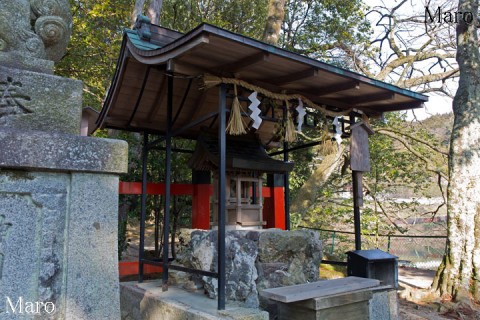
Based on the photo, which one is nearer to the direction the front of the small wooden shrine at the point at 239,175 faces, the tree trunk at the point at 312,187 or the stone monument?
the stone monument

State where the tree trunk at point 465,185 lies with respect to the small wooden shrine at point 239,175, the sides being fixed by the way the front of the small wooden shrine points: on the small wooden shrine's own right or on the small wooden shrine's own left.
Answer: on the small wooden shrine's own left

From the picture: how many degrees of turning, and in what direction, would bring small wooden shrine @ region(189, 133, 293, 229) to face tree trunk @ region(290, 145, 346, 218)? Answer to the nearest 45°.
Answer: approximately 135° to its left

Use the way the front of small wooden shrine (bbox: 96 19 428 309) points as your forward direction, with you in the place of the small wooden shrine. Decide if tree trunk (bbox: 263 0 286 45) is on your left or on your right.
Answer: on your left

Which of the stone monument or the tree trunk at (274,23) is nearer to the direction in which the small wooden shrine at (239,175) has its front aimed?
the stone monument

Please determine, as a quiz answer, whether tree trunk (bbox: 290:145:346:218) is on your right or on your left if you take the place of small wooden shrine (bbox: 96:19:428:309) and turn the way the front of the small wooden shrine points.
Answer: on your left

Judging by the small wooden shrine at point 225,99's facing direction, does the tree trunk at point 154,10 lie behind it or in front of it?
behind

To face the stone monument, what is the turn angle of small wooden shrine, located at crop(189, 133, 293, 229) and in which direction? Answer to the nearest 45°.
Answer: approximately 45° to its right

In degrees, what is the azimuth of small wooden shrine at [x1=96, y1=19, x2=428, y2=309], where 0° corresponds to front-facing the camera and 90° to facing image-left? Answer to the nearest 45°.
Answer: approximately 315°
